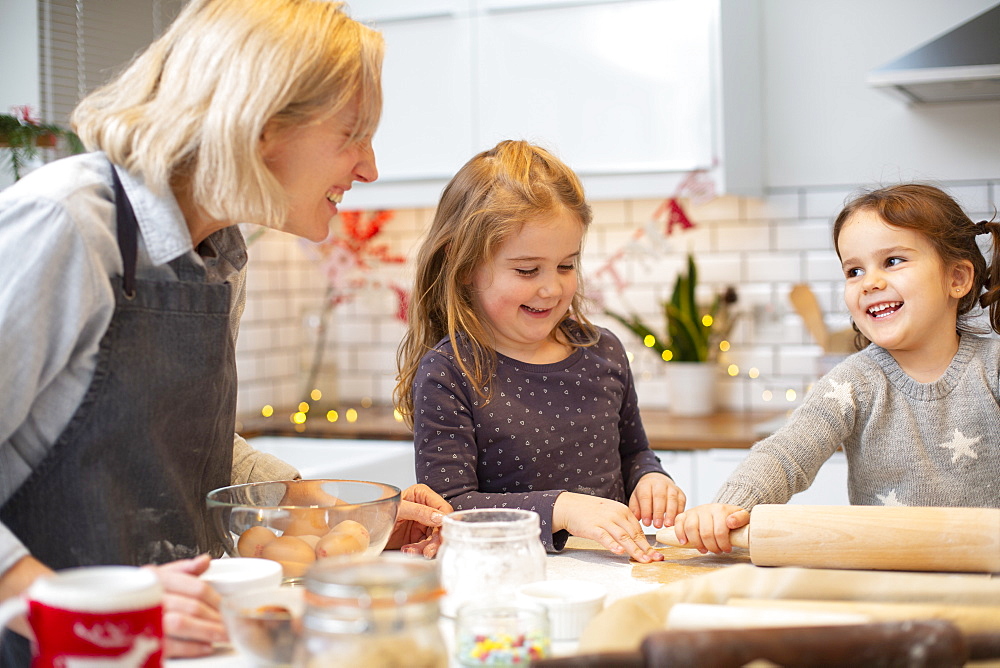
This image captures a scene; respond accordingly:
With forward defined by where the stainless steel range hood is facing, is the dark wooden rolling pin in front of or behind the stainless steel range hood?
in front

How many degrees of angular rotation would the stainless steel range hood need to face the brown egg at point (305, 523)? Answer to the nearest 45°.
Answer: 0° — it already faces it

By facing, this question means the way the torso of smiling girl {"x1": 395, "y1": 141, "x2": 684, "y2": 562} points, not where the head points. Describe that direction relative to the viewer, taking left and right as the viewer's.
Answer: facing the viewer and to the right of the viewer

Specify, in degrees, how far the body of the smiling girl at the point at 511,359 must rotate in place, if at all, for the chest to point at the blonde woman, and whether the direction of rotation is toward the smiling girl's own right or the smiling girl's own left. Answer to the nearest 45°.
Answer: approximately 90° to the smiling girl's own right

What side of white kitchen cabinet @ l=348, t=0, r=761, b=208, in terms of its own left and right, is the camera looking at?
front

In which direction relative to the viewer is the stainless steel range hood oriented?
toward the camera

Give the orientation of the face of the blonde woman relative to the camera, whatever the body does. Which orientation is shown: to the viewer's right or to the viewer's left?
to the viewer's right

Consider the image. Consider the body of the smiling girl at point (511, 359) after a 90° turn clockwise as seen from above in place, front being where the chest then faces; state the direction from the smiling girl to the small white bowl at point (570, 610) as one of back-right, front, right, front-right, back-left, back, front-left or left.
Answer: front-left

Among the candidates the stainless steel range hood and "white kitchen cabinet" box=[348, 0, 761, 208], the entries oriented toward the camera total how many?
2

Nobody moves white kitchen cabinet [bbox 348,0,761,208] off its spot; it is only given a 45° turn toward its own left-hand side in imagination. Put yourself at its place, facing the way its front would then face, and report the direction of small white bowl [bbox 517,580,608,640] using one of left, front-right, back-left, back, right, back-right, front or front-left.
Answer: front-right

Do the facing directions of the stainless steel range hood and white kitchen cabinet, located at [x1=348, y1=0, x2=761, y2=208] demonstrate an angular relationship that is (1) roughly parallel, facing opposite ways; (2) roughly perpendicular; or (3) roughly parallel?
roughly parallel

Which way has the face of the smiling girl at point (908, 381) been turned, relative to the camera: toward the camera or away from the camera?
toward the camera

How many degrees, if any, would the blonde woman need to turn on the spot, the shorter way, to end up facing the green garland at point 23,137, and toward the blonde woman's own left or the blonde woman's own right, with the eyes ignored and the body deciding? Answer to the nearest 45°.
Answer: approximately 135° to the blonde woman's own left

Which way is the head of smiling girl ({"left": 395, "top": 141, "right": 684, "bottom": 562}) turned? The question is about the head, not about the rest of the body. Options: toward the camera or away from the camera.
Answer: toward the camera

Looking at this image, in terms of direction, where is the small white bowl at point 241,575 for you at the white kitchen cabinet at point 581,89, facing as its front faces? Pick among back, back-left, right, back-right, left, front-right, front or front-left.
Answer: front

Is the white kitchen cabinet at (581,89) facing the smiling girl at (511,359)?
yes
